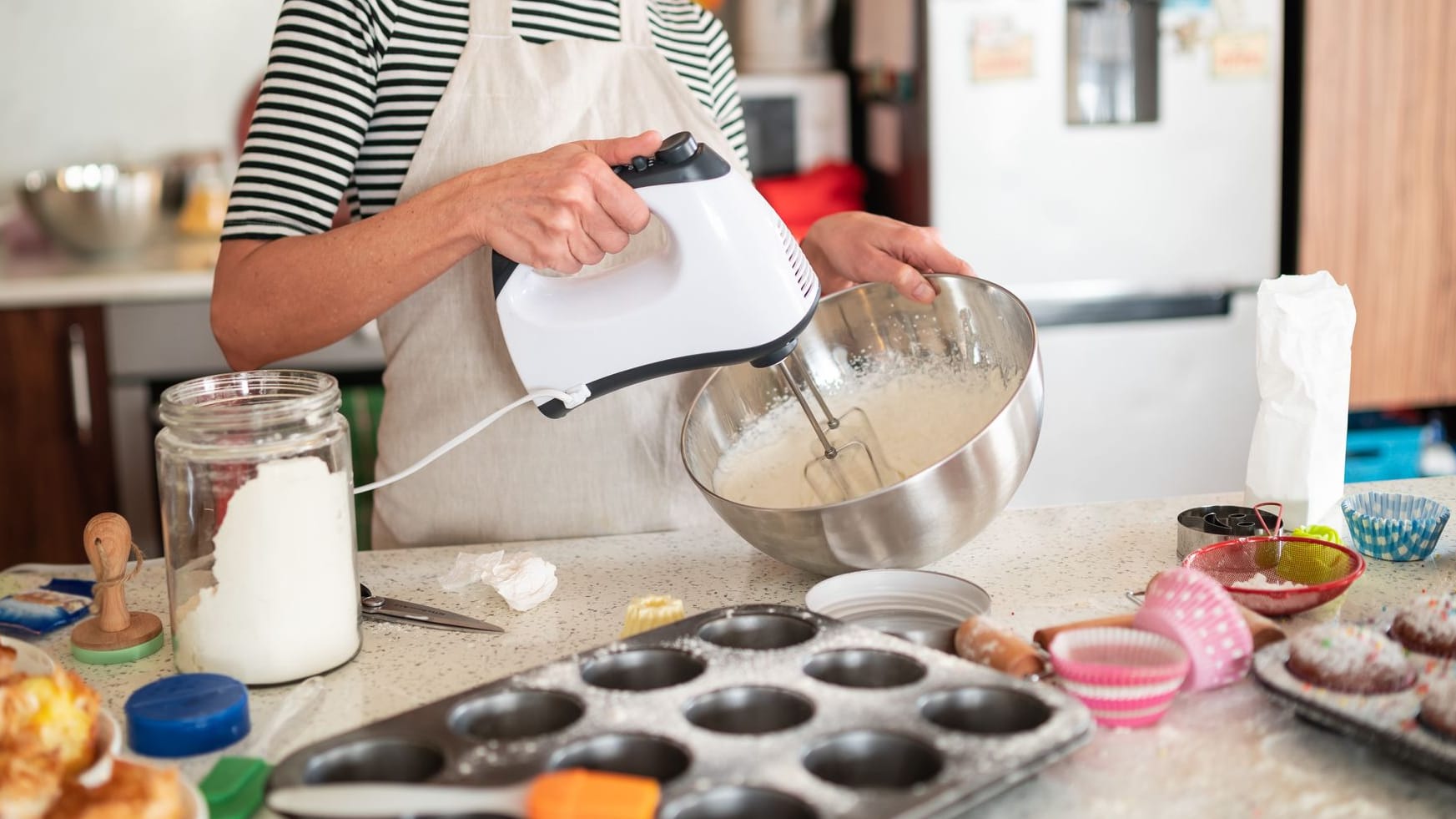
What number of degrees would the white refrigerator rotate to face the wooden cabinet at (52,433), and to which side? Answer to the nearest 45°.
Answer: approximately 90° to its right

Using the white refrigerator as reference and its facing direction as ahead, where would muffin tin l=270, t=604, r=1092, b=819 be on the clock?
The muffin tin is roughly at 12 o'clock from the white refrigerator.

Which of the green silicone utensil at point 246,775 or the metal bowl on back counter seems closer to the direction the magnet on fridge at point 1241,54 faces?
the green silicone utensil

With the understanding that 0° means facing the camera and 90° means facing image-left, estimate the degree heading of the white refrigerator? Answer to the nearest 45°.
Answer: approximately 0°

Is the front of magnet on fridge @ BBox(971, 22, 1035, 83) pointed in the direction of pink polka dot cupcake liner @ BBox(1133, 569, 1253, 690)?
yes

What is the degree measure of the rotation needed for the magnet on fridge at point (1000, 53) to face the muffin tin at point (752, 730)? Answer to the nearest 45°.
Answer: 0° — it already faces it

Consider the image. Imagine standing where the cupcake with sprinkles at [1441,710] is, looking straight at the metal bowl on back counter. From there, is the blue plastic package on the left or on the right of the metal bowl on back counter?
left

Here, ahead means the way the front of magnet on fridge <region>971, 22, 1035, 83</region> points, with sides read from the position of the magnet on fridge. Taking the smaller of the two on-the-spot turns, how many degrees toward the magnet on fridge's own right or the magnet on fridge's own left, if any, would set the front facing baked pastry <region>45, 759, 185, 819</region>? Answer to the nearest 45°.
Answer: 0° — it already faces it

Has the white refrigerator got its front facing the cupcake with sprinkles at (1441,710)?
yes

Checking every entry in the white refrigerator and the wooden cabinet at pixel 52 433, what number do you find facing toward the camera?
2

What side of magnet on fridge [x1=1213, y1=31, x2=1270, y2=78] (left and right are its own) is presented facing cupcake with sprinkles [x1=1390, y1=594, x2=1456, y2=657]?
front

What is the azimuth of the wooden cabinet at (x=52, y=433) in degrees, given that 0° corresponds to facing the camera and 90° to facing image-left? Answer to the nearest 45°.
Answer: approximately 0°
